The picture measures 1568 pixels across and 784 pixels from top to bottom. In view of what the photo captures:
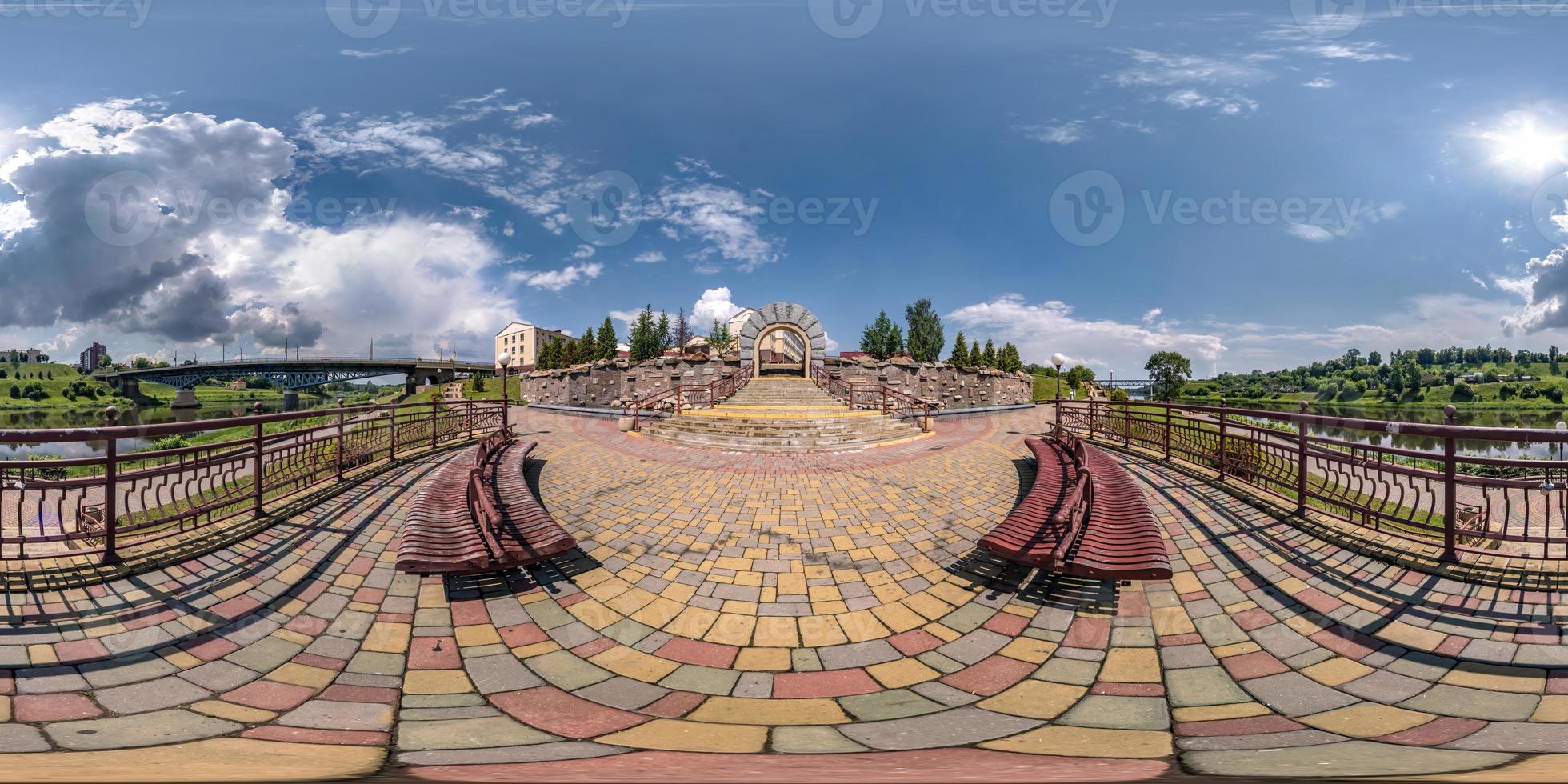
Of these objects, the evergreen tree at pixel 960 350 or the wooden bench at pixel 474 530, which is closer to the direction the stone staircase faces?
the wooden bench

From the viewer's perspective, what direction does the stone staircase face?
toward the camera

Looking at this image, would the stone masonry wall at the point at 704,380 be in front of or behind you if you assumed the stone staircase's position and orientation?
behind

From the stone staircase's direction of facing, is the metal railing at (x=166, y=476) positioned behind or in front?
in front

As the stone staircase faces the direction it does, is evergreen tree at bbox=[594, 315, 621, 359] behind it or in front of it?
behind

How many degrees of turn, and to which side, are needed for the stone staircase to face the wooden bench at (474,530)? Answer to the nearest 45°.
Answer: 0° — it already faces it

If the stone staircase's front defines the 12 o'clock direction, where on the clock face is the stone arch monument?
The stone arch monument is roughly at 6 o'clock from the stone staircase.

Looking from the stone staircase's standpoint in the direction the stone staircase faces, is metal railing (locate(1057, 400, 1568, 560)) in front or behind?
in front

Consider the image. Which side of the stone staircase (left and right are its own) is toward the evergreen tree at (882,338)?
back

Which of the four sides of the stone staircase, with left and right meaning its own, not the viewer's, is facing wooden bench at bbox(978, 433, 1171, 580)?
front
